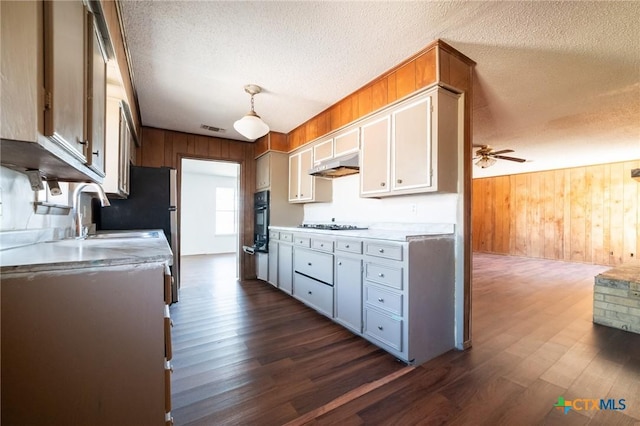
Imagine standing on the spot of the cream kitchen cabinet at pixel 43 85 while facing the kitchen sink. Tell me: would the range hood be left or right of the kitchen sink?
right

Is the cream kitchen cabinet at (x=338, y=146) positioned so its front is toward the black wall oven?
no

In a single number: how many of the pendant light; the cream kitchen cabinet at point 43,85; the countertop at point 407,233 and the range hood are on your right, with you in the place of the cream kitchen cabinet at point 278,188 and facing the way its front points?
0

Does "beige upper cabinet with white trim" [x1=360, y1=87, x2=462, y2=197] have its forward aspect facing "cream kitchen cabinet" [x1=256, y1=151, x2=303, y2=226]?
no

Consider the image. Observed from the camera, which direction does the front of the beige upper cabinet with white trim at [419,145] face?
facing the viewer and to the left of the viewer

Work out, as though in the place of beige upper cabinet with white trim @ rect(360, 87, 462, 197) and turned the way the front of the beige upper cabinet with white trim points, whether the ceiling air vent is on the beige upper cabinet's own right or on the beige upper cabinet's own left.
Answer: on the beige upper cabinet's own right

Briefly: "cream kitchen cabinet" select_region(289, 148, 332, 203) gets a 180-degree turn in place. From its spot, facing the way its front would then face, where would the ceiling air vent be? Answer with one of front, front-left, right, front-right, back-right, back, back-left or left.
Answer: back-left

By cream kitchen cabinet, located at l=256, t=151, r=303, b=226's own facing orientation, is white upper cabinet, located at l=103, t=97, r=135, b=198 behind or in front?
in front

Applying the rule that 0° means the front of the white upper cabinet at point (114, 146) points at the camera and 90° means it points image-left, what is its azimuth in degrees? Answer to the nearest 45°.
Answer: approximately 270°

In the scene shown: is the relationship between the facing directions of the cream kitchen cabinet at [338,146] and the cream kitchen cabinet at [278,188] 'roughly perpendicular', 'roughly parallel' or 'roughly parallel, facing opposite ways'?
roughly parallel

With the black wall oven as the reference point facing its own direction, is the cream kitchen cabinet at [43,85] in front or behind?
in front

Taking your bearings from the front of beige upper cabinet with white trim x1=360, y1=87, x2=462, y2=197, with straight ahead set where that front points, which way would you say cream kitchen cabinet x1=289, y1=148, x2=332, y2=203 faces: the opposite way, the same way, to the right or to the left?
the same way

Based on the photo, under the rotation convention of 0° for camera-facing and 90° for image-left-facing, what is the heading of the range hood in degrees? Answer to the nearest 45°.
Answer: approximately 45°

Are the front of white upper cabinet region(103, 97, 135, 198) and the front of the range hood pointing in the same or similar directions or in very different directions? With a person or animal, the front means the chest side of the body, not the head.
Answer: very different directions

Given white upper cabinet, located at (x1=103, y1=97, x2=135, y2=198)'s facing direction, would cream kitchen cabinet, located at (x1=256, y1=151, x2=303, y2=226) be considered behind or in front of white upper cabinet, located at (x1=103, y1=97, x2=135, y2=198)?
in front

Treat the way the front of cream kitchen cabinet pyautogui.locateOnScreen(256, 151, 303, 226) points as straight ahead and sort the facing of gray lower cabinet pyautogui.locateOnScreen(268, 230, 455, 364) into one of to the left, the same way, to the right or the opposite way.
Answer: the same way

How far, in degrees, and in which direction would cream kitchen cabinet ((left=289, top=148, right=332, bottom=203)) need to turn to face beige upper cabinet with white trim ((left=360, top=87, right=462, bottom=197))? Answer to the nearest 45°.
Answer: approximately 90° to its left

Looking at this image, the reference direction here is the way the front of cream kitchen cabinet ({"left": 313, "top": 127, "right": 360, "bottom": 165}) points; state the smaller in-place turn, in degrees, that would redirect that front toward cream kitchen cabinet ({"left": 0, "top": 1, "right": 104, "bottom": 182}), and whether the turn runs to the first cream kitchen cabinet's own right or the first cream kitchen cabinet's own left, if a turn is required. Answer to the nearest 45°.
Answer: approximately 45° to the first cream kitchen cabinet's own left

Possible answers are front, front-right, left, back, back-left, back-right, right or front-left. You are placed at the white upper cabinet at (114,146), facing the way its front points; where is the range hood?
front

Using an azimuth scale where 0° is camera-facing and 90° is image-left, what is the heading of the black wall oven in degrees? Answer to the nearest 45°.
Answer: approximately 45°

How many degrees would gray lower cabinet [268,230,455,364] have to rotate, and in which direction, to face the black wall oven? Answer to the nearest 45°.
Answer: approximately 90° to its right

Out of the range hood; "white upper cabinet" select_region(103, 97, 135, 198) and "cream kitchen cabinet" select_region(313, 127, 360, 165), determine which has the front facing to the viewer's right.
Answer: the white upper cabinet
